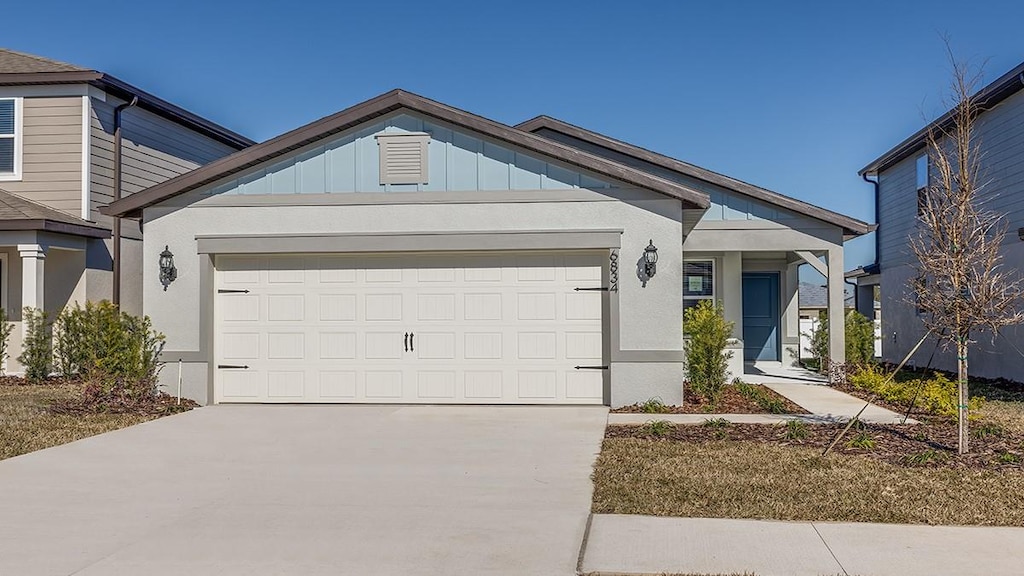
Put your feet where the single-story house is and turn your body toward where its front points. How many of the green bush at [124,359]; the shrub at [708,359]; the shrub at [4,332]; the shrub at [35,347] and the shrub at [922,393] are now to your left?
2

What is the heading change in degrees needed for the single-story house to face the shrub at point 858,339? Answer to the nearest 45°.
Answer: approximately 135° to its left

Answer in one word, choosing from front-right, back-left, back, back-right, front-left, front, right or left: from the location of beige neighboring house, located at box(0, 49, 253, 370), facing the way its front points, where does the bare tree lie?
front-left

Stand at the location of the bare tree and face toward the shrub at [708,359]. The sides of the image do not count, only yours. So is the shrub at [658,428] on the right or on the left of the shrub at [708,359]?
left

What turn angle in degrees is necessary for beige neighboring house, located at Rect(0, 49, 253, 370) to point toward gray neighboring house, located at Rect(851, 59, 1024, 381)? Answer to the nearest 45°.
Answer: approximately 90° to its left

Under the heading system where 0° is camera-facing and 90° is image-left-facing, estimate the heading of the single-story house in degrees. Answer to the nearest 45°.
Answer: approximately 0°

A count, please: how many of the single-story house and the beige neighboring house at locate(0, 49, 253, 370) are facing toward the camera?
2

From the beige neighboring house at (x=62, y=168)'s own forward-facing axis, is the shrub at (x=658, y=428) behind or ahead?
ahead

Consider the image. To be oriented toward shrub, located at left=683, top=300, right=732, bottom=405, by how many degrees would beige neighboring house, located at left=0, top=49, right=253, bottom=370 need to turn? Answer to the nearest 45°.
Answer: approximately 45° to its left

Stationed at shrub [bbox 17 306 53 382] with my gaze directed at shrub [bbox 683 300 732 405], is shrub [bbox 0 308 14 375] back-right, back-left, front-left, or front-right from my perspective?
back-left

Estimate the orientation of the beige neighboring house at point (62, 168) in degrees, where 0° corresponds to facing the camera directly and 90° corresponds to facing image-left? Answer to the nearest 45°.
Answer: approximately 0°
